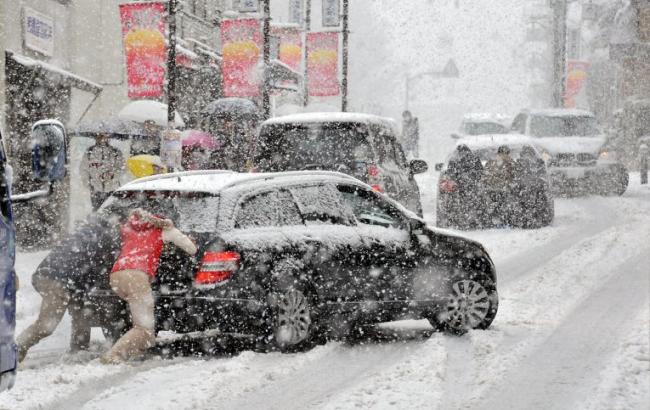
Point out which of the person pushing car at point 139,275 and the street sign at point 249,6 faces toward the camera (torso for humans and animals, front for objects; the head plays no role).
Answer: the street sign

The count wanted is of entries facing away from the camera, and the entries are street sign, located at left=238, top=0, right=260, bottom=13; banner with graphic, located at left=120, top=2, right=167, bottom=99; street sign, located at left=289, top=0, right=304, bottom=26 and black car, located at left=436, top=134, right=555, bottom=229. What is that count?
1

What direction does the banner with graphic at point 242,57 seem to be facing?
toward the camera

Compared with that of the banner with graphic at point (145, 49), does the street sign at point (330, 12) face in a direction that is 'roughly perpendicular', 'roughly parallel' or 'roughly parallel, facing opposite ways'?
roughly parallel

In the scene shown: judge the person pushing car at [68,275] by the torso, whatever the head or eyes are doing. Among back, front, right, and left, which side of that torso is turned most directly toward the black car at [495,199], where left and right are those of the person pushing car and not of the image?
front

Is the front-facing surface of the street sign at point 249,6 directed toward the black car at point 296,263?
yes

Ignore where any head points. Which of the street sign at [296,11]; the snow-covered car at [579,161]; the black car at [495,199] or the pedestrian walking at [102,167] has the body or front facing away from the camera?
the black car

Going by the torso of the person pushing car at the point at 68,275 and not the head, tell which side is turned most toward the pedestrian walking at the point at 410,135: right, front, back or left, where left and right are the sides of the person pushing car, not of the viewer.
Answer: front

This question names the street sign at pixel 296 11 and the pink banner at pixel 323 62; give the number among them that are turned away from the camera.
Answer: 0

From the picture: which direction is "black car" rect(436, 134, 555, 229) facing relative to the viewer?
away from the camera

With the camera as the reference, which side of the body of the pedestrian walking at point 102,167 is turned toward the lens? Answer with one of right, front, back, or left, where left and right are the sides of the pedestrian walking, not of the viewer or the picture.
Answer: front

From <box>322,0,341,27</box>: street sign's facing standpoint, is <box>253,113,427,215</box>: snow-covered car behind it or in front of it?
in front

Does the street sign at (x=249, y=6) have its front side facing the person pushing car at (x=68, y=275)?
yes

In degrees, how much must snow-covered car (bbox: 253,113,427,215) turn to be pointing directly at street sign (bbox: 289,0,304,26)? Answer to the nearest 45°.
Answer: approximately 45° to its left
